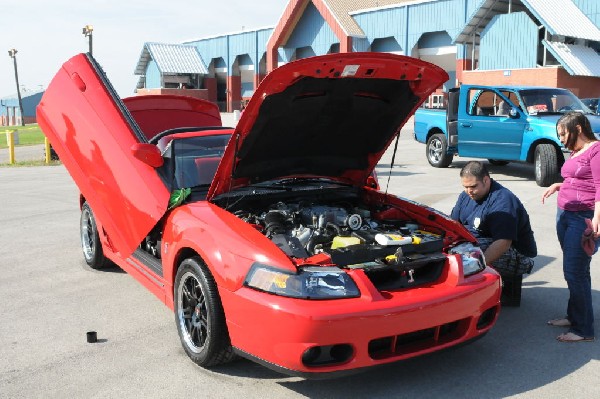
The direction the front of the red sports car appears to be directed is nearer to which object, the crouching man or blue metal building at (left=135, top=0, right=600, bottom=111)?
the crouching man

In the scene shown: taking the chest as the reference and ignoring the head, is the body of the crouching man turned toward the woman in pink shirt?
no

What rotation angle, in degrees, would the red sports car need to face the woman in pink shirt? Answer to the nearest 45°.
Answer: approximately 45° to its left

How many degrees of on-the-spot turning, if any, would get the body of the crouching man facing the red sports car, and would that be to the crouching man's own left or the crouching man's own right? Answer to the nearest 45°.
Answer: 0° — they already face it

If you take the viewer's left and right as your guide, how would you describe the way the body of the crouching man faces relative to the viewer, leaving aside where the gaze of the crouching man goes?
facing the viewer and to the left of the viewer

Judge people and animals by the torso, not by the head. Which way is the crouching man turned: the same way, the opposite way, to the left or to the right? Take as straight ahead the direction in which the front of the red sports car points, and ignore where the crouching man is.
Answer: to the right

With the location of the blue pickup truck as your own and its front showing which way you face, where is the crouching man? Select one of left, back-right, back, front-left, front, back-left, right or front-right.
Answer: front-right

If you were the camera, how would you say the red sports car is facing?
facing the viewer and to the right of the viewer

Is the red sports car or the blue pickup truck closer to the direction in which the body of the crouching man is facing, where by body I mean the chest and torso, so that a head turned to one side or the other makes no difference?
the red sports car

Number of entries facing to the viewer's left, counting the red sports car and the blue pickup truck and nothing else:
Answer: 0

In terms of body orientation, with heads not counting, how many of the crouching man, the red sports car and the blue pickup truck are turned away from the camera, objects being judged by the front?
0

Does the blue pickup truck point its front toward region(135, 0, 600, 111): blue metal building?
no

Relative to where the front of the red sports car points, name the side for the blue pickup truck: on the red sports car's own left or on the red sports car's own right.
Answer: on the red sports car's own left

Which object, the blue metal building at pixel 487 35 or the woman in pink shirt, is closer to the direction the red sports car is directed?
the woman in pink shirt

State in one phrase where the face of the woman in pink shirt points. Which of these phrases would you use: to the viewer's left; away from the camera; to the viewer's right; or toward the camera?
to the viewer's left

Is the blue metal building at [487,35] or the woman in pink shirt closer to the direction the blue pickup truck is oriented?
the woman in pink shirt

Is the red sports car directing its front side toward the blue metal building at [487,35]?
no
